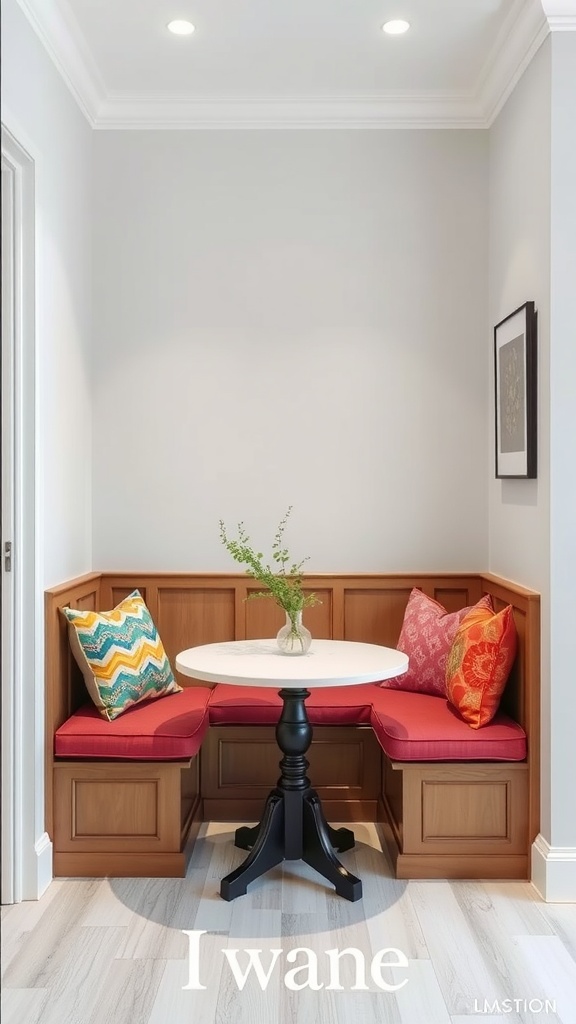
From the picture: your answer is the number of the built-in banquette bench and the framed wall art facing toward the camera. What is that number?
1

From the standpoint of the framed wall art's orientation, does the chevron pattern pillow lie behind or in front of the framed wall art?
in front

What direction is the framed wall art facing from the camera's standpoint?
to the viewer's left

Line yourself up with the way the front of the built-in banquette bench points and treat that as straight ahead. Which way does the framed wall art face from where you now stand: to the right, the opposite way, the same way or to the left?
to the right
